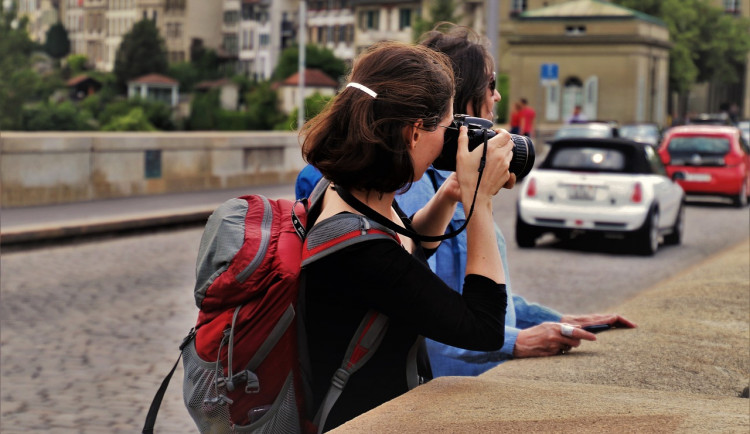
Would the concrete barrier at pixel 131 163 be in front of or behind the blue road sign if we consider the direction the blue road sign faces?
in front

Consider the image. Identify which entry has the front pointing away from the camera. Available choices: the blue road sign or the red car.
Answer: the red car

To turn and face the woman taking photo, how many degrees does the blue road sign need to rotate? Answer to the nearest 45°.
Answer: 0° — it already faces them

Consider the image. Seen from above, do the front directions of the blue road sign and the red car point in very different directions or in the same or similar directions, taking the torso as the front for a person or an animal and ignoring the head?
very different directions

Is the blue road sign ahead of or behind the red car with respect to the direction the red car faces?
ahead

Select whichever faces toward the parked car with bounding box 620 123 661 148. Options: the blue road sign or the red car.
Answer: the red car

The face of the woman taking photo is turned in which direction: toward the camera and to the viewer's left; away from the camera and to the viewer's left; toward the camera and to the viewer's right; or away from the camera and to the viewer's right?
away from the camera and to the viewer's right

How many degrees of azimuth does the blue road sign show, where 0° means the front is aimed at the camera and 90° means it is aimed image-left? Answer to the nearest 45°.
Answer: approximately 0°

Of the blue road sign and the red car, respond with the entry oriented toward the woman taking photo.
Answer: the blue road sign

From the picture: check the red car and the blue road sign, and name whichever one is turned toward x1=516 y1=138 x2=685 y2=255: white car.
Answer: the blue road sign

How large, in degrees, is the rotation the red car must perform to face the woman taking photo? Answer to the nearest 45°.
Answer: approximately 180°

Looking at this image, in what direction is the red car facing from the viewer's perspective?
away from the camera

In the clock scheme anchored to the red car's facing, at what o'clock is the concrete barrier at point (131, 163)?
The concrete barrier is roughly at 8 o'clock from the red car.

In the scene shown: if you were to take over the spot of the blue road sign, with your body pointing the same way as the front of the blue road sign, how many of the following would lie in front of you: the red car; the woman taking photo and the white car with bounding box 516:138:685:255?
3
